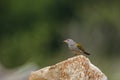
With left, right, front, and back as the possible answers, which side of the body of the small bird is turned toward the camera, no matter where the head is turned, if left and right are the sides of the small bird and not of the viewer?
left
